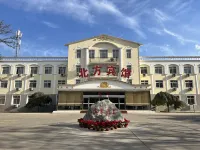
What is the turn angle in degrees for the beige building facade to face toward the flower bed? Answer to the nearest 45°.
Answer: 0° — it already faces it

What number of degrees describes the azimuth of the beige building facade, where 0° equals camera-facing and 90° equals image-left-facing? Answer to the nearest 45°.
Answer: approximately 0°
